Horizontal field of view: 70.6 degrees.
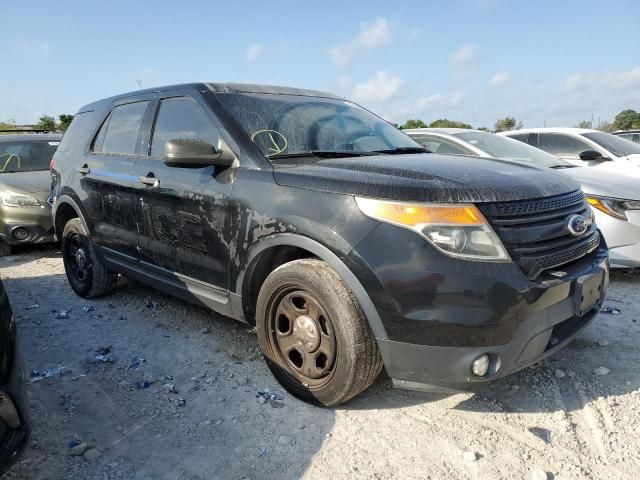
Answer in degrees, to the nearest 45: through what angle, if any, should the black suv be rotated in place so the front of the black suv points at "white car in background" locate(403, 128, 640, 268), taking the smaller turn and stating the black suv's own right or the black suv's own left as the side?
approximately 90° to the black suv's own left

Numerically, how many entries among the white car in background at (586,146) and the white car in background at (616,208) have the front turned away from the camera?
0

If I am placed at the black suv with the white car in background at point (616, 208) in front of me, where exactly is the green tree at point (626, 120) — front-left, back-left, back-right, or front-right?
front-left

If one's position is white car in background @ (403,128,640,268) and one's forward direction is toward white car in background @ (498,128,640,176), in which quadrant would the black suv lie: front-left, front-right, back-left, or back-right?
back-left

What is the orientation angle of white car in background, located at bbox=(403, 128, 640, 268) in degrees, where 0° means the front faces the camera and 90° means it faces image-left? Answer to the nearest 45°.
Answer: approximately 315°

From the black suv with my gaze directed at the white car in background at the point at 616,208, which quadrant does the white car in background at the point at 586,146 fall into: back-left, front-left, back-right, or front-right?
front-left

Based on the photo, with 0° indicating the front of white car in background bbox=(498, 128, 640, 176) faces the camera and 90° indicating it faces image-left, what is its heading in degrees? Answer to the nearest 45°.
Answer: approximately 315°

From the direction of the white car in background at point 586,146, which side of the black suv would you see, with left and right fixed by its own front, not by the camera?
left

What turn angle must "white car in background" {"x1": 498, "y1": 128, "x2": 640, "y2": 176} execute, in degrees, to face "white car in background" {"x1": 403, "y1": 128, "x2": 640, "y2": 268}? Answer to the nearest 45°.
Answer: approximately 45° to its right

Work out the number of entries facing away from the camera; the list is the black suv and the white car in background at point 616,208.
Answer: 0

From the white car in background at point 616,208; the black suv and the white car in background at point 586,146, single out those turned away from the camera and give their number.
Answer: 0

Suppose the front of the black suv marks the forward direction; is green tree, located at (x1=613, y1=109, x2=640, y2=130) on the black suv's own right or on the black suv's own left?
on the black suv's own left

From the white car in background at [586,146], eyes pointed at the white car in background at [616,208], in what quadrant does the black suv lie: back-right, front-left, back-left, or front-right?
front-right

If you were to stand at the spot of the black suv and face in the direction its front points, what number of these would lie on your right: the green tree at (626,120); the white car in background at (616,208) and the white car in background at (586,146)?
0

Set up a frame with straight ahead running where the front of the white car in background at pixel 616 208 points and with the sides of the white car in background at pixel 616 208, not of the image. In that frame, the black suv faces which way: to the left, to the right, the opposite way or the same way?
the same way

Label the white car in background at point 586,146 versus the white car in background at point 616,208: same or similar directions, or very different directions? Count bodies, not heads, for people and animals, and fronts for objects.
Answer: same or similar directions

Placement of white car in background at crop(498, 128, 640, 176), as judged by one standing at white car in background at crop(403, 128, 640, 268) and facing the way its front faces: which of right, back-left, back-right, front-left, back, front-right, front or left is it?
back-left
